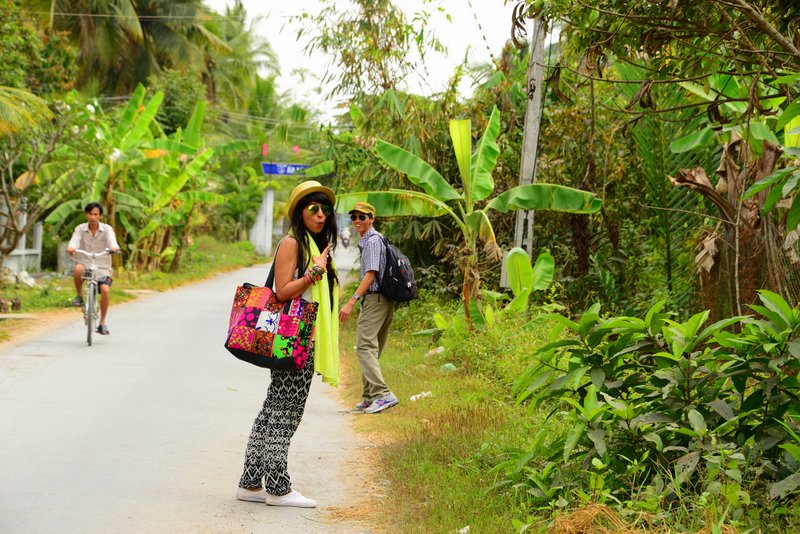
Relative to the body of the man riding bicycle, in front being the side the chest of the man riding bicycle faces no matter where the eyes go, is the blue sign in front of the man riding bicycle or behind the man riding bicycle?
behind

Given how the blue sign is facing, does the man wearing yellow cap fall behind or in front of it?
in front

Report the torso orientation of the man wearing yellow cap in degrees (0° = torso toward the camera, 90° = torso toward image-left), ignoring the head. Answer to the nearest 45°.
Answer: approximately 90°

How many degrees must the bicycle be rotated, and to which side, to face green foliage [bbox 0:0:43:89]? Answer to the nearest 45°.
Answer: approximately 180°
